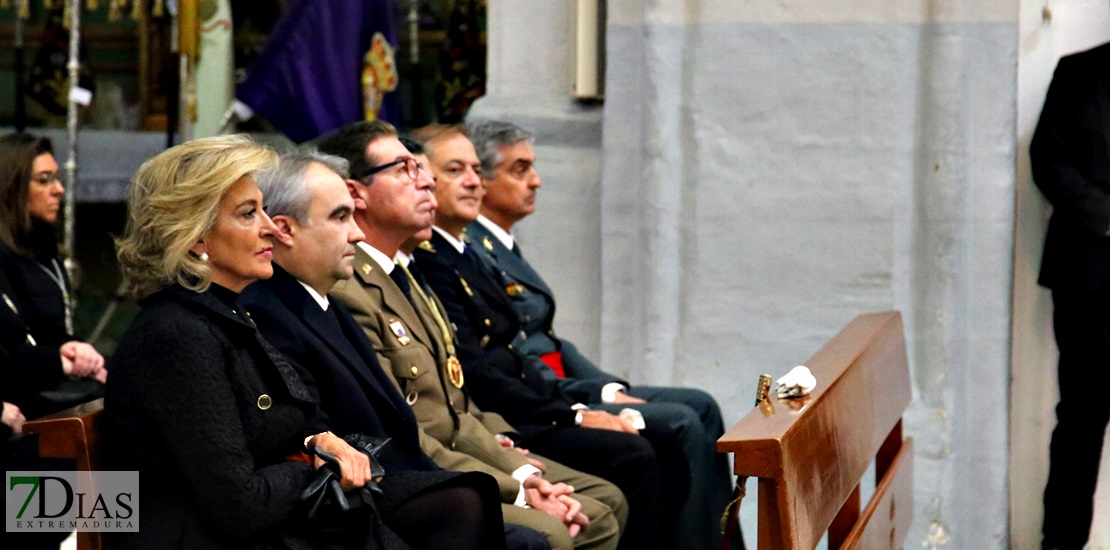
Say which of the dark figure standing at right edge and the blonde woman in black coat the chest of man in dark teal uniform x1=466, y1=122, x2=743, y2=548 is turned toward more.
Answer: the dark figure standing at right edge

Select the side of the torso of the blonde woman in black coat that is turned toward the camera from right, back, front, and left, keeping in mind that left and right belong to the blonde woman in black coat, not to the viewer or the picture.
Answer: right

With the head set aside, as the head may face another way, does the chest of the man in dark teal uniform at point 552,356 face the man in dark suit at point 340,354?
no

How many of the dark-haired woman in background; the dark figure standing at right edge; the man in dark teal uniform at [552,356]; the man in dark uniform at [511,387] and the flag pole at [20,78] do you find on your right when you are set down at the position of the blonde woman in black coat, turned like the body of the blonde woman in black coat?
0

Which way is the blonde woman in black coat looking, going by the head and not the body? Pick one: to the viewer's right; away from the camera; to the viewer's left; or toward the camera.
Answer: to the viewer's right

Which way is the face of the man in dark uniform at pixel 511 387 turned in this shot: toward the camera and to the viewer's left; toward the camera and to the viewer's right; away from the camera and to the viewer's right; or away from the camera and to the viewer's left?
toward the camera and to the viewer's right

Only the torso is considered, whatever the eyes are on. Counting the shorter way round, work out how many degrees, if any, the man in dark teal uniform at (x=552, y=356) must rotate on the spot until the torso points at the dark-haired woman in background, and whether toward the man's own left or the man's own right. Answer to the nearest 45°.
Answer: approximately 180°

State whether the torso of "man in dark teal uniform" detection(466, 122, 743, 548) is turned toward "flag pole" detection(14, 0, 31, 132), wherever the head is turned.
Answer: no

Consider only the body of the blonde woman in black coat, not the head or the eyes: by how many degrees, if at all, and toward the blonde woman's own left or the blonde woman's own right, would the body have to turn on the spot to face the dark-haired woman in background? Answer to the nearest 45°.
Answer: approximately 90° to the blonde woman's own left

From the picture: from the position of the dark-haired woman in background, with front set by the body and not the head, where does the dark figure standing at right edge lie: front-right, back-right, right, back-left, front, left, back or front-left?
front

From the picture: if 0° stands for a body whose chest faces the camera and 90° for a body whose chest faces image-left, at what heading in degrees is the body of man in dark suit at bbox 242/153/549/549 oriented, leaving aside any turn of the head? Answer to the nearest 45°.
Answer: approximately 270°

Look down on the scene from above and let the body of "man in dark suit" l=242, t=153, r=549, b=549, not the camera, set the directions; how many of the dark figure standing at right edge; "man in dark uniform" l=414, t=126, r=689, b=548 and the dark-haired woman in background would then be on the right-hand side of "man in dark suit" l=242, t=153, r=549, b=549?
0

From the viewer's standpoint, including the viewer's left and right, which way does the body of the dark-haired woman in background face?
facing to the right of the viewer

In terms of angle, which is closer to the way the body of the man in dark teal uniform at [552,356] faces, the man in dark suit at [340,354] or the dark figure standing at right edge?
the dark figure standing at right edge

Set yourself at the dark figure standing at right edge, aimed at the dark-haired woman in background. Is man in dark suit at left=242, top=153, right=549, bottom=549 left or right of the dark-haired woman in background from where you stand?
left

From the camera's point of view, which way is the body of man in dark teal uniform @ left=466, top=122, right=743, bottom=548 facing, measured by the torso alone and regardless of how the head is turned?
to the viewer's right

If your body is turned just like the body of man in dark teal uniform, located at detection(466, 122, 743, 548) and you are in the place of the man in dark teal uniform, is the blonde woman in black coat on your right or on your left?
on your right
